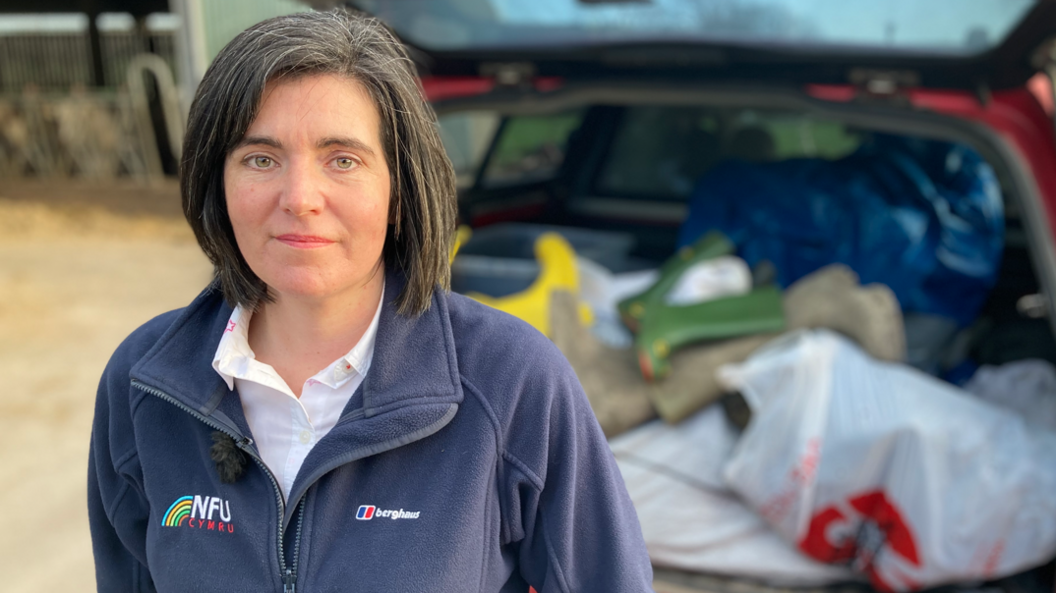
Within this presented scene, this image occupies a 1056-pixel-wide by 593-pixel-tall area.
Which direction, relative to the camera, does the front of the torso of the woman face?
toward the camera

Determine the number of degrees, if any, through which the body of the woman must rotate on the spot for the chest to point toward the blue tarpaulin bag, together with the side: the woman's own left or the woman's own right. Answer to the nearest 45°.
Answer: approximately 135° to the woman's own left

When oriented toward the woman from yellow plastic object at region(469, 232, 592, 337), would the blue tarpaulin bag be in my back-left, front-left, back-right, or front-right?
back-left

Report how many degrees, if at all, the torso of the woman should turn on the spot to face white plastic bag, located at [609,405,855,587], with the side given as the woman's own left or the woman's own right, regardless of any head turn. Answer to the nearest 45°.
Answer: approximately 135° to the woman's own left

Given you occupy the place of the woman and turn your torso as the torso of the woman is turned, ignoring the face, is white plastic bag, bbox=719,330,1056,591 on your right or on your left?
on your left

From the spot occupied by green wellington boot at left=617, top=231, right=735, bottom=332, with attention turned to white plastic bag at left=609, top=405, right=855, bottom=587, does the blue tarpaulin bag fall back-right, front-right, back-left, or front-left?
back-left

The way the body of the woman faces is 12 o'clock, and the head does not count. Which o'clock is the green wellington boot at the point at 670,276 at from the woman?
The green wellington boot is roughly at 7 o'clock from the woman.

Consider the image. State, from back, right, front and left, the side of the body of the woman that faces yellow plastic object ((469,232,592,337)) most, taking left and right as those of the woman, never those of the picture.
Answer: back
